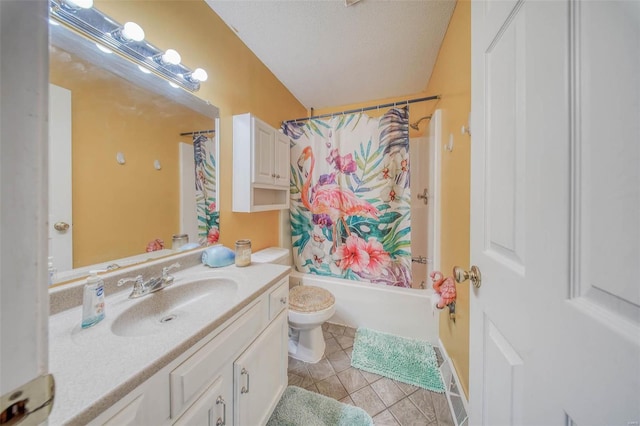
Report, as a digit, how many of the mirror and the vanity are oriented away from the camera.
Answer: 0

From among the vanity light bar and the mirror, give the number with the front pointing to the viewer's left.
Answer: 0

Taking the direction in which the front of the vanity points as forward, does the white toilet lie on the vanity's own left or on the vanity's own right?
on the vanity's own left

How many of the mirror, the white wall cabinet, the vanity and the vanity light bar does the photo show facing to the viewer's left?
0

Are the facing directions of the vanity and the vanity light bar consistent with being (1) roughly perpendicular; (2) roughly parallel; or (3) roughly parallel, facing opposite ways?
roughly parallel

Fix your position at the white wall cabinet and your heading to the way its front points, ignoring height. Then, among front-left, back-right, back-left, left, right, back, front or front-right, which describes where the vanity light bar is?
right

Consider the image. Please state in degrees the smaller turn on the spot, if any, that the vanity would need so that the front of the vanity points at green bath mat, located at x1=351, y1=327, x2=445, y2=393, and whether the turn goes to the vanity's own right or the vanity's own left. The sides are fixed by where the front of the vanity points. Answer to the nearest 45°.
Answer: approximately 45° to the vanity's own left

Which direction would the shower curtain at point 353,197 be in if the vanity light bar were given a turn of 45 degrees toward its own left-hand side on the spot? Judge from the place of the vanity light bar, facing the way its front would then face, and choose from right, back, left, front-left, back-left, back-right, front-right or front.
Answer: front

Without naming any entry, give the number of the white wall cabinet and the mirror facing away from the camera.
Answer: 0

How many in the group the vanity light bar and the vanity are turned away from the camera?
0

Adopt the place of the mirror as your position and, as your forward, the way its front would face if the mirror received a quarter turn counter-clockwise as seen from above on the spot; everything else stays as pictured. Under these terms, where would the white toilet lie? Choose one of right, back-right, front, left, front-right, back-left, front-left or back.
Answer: front-right

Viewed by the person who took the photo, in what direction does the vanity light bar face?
facing the viewer and to the right of the viewer
